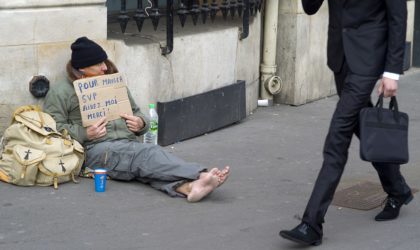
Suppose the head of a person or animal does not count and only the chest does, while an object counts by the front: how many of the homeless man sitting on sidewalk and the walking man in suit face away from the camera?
0

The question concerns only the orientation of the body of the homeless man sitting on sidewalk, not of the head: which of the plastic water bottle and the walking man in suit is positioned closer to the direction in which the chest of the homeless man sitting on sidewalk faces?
the walking man in suit

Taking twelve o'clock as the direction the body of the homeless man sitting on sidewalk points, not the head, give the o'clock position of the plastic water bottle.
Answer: The plastic water bottle is roughly at 8 o'clock from the homeless man sitting on sidewalk.

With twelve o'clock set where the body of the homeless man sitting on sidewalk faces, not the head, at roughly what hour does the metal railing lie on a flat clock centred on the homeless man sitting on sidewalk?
The metal railing is roughly at 8 o'clock from the homeless man sitting on sidewalk.

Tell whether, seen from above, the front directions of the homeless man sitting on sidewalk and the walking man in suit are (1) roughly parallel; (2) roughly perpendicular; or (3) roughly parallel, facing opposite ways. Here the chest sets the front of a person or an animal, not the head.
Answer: roughly perpendicular

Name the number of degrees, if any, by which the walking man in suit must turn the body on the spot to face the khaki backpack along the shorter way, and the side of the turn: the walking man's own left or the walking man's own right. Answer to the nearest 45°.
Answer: approximately 45° to the walking man's own right

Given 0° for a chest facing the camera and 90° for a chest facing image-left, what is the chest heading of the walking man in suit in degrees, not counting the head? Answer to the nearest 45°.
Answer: approximately 45°

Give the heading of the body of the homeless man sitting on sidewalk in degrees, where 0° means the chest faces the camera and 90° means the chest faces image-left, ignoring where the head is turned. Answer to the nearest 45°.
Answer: approximately 315°

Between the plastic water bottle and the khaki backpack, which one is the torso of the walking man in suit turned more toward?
the khaki backpack

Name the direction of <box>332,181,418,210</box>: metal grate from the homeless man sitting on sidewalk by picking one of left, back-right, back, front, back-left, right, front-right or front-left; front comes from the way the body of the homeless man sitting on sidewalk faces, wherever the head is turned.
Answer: front-left

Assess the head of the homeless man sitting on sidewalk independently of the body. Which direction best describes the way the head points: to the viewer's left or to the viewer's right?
to the viewer's right
